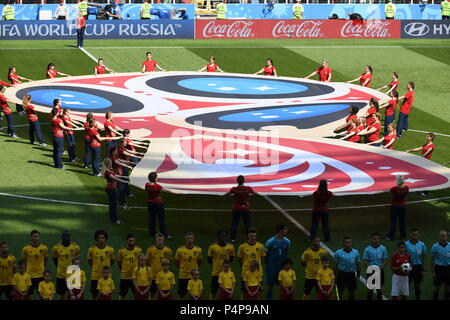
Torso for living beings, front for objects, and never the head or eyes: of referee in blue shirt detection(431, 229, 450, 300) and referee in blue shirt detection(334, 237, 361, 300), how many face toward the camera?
2

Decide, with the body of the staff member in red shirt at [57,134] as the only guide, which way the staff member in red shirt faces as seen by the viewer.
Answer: to the viewer's right

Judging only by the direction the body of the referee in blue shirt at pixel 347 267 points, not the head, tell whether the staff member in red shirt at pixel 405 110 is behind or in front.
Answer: behind

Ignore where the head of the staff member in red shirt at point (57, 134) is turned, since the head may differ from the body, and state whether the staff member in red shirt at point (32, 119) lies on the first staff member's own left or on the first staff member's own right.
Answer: on the first staff member's own left

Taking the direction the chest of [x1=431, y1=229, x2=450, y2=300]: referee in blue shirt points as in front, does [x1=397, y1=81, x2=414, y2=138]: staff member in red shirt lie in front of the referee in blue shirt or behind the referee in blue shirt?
behind

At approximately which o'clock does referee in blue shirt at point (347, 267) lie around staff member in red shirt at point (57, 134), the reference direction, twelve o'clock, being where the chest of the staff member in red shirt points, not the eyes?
The referee in blue shirt is roughly at 2 o'clock from the staff member in red shirt.

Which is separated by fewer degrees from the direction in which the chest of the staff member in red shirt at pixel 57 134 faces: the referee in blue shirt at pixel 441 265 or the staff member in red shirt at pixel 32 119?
the referee in blue shirt
